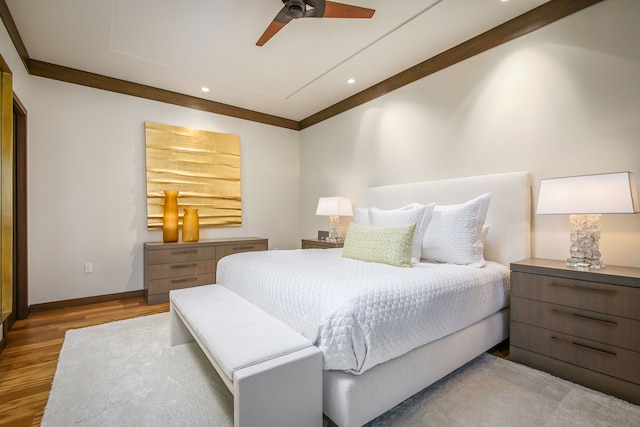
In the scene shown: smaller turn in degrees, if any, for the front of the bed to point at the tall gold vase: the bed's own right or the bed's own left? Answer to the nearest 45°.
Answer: approximately 90° to the bed's own right

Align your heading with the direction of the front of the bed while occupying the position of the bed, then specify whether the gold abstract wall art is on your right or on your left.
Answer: on your right

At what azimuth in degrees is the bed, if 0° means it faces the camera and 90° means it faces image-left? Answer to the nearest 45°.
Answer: approximately 45°

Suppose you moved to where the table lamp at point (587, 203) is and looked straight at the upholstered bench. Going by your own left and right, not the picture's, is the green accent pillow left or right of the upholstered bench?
right

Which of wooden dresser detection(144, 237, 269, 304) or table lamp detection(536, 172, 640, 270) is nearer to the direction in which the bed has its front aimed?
the wooden dresser

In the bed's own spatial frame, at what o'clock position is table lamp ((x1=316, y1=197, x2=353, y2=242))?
The table lamp is roughly at 4 o'clock from the bed.
